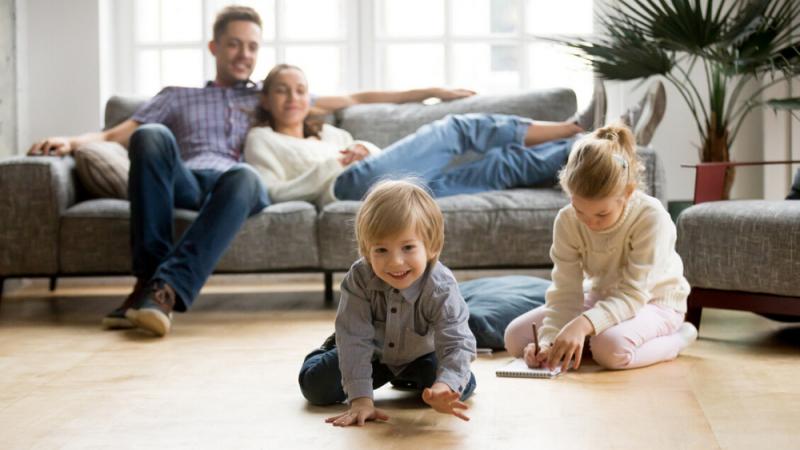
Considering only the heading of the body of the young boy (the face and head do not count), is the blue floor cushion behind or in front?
behind

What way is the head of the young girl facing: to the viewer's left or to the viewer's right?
to the viewer's left

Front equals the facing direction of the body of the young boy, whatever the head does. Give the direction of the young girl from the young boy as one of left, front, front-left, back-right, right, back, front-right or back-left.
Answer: back-left

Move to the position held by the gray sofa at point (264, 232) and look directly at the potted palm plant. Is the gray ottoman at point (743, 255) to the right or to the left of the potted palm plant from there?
right

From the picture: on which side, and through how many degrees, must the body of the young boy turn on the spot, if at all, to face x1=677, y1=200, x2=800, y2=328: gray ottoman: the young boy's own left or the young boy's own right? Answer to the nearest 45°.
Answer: approximately 135° to the young boy's own left

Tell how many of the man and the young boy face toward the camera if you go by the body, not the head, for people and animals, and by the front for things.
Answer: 2
